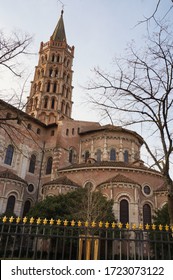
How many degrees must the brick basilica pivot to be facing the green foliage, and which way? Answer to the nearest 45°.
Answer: approximately 135° to its left

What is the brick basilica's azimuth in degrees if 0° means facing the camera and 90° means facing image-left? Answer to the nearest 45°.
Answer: approximately 135°

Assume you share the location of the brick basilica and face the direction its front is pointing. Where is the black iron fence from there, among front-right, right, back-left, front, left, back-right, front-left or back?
back-left
